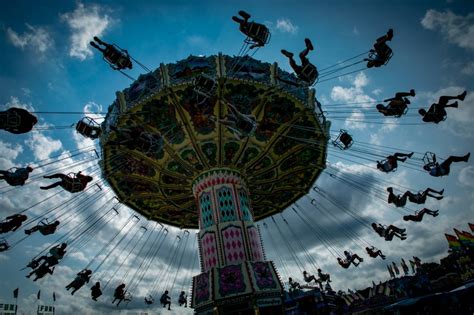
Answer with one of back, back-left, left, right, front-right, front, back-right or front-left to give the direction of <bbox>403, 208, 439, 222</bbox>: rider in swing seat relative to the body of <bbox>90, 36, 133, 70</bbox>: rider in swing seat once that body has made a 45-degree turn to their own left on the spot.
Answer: back-right

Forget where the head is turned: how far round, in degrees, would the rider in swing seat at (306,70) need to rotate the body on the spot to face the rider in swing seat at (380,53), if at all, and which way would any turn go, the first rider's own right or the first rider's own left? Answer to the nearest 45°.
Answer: approximately 135° to the first rider's own left

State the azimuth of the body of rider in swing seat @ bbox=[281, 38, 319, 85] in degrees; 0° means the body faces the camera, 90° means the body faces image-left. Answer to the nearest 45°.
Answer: approximately 45°

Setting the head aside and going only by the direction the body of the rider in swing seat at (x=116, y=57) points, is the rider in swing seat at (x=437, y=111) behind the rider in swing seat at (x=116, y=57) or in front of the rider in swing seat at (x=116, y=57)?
behind

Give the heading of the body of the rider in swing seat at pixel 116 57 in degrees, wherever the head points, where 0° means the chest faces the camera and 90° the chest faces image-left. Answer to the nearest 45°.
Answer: approximately 90°

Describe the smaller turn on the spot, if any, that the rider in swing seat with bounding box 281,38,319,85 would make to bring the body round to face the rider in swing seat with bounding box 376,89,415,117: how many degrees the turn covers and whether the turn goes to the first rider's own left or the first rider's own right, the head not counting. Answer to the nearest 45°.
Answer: approximately 180°

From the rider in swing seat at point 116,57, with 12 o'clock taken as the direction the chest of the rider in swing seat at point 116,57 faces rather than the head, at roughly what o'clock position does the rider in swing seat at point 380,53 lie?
the rider in swing seat at point 380,53 is roughly at 7 o'clock from the rider in swing seat at point 116,57.

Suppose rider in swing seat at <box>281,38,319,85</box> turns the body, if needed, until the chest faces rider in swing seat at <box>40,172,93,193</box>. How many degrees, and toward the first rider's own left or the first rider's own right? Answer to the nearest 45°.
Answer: approximately 45° to the first rider's own right
